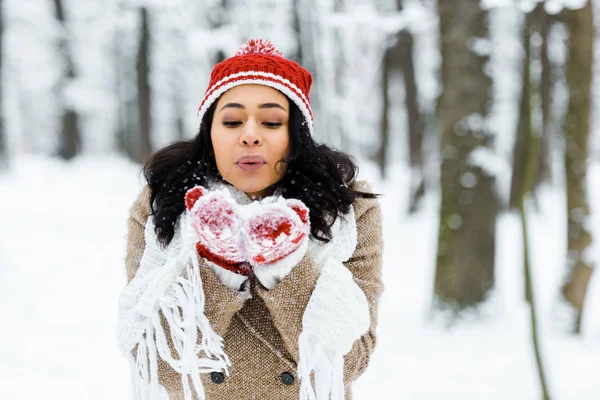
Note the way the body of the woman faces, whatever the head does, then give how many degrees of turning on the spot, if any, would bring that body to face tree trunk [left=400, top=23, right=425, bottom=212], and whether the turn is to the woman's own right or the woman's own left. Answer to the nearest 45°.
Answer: approximately 180°

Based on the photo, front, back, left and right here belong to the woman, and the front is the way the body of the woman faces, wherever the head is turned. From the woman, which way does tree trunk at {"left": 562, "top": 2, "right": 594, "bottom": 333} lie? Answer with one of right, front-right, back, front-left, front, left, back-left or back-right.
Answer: back-left

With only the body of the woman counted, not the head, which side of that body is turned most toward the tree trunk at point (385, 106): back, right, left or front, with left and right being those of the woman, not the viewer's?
back

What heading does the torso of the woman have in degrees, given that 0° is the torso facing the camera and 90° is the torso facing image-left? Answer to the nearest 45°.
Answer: approximately 0°

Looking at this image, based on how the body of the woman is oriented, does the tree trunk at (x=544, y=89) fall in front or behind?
behind

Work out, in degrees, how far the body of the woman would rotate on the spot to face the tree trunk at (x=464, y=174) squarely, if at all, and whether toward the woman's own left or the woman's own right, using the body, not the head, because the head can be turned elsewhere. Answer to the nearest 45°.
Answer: approximately 135° to the woman's own left

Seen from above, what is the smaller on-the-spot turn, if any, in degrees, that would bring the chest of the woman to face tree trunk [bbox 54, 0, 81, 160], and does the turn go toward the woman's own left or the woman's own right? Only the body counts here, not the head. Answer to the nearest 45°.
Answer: approximately 180°

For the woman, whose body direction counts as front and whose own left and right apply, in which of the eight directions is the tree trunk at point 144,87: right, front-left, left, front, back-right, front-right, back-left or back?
back
